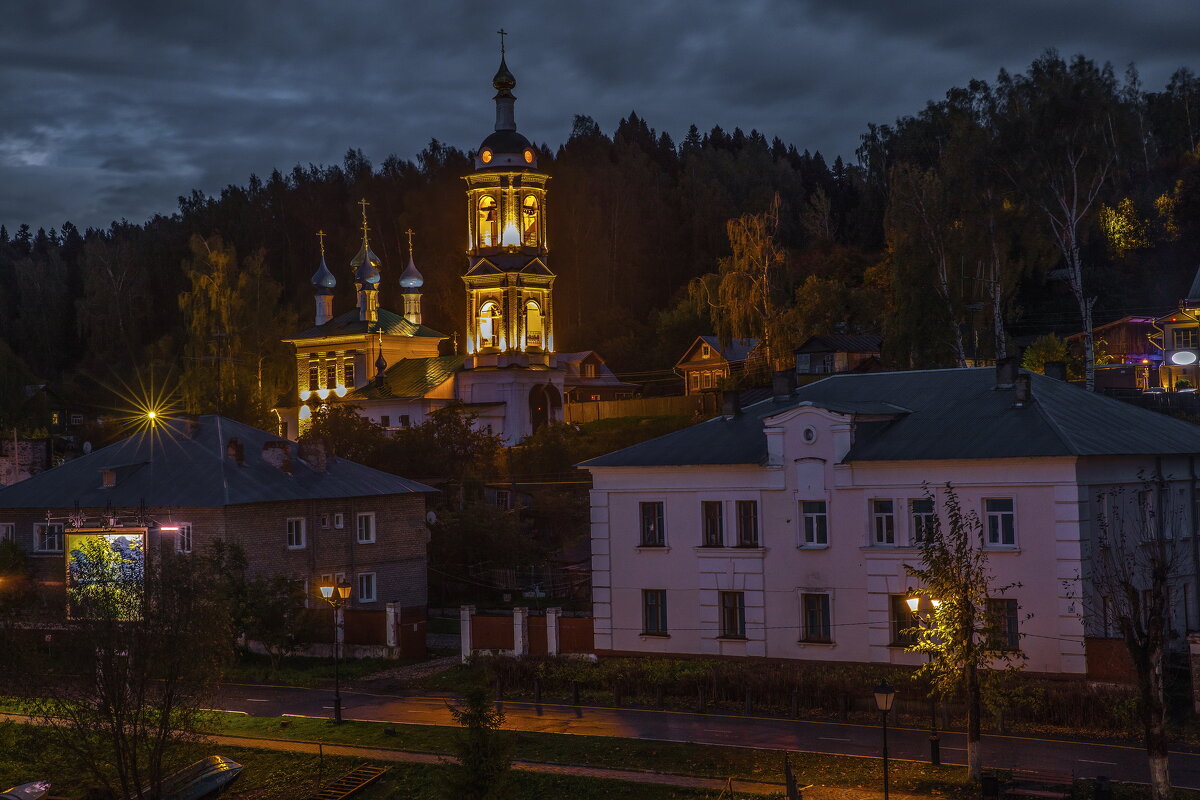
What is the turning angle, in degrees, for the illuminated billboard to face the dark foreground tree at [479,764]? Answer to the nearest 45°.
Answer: approximately 45° to its left

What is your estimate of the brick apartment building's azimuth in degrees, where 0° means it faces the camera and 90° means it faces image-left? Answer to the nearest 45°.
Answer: approximately 45°

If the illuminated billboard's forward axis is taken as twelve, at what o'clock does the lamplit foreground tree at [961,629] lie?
The lamplit foreground tree is roughly at 10 o'clock from the illuminated billboard.

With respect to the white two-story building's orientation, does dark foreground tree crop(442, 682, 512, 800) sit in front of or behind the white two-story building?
in front

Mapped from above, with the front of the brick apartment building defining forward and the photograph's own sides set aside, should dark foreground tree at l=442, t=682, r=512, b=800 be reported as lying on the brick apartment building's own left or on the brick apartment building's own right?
on the brick apartment building's own left

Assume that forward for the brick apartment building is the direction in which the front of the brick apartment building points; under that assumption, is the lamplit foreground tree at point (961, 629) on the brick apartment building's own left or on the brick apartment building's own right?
on the brick apartment building's own left

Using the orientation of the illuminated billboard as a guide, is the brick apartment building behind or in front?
behind

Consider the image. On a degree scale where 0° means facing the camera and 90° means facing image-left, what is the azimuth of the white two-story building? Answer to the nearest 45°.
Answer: approximately 45°

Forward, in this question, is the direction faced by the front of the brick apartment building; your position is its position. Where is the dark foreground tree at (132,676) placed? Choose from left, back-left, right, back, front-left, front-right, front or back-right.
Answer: front-left
